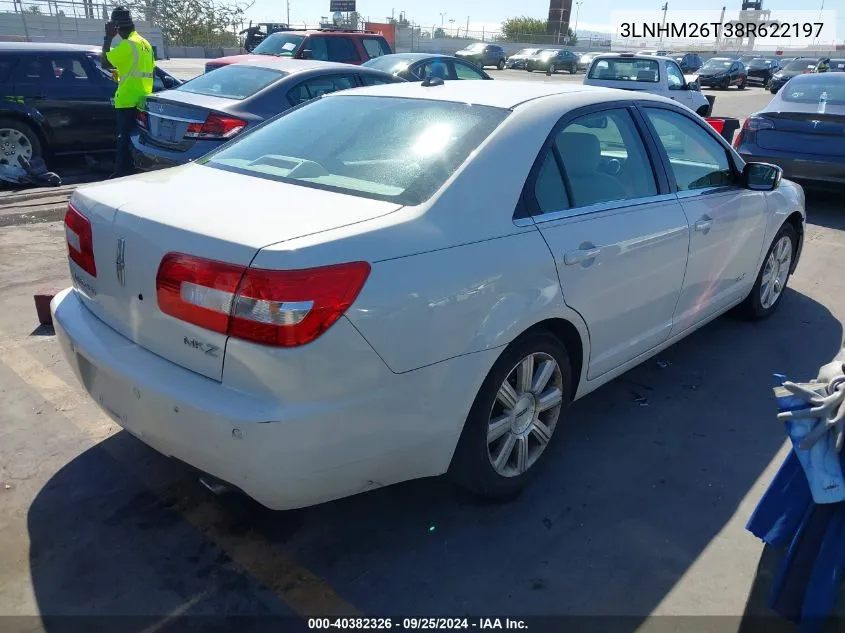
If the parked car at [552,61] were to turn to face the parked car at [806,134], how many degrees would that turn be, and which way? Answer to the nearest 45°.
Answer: approximately 45° to its left

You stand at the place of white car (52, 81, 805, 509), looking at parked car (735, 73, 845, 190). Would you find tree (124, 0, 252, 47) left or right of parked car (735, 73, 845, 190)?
left

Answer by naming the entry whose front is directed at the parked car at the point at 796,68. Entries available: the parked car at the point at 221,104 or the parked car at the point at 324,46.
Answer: the parked car at the point at 221,104

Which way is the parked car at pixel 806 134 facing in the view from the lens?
facing away from the viewer and to the right of the viewer

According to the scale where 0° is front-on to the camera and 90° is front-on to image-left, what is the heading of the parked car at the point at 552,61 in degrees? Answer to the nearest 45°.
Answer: approximately 45°

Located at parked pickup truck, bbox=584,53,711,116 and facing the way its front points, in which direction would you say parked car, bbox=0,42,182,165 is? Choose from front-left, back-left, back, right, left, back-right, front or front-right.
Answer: back

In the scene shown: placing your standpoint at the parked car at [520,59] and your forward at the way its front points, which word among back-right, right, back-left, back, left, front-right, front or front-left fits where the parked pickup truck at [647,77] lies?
front-left

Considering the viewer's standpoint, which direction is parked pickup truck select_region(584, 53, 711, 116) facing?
facing away from the viewer and to the right of the viewer

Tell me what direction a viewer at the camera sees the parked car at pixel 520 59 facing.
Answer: facing the viewer and to the left of the viewer

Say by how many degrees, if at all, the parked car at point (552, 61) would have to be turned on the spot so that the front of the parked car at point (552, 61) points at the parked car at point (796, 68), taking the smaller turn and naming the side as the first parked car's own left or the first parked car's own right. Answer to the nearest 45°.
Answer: approximately 90° to the first parked car's own left

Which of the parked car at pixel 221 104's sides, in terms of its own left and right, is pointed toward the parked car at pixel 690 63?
front

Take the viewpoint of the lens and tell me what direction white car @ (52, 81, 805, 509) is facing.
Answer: facing away from the viewer and to the right of the viewer

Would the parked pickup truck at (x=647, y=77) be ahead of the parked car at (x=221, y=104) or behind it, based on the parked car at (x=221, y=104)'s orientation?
ahead

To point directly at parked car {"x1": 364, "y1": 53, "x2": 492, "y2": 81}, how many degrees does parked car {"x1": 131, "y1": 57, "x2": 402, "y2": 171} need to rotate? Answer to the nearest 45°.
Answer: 0° — it already faces it
